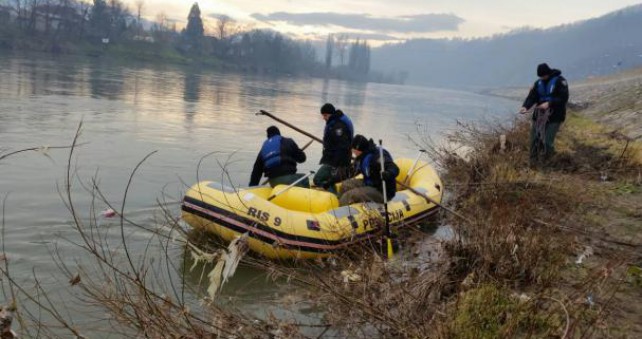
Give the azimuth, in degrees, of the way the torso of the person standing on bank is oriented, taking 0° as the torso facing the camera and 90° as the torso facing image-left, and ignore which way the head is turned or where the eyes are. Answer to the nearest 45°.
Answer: approximately 45°

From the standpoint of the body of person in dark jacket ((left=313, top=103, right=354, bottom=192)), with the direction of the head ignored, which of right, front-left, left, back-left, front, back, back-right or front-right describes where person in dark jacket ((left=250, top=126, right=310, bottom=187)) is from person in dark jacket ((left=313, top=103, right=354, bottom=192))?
front-left

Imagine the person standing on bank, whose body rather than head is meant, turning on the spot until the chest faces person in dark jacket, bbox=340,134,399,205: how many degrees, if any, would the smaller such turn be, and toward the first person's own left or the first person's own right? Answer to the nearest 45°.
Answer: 0° — they already face them
